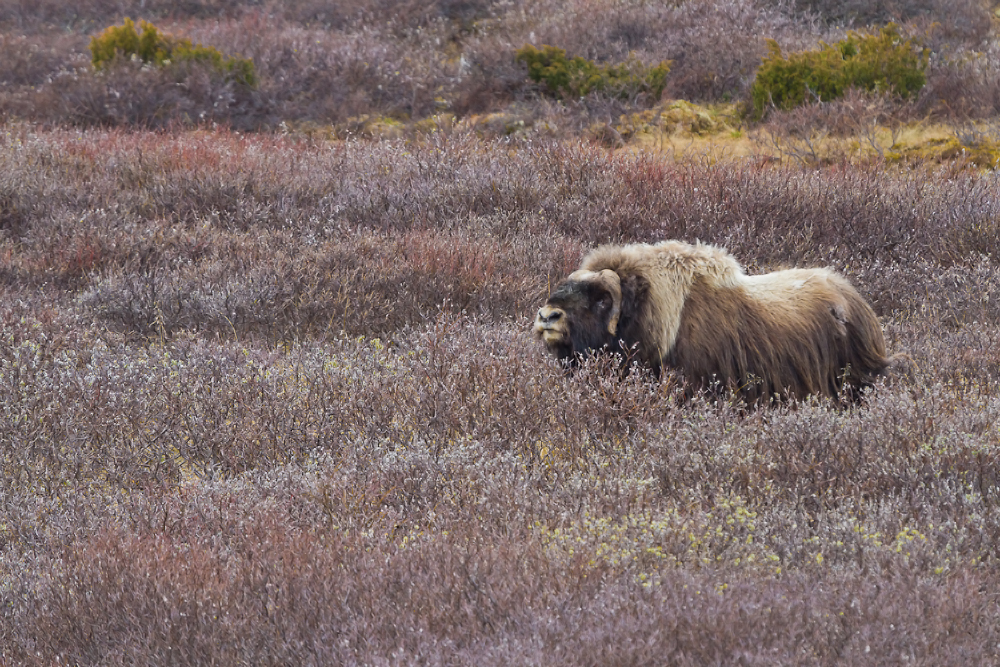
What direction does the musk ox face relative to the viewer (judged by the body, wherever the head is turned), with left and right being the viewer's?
facing to the left of the viewer

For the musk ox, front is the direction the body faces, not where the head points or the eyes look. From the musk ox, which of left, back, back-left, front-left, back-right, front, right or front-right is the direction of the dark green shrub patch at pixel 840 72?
right

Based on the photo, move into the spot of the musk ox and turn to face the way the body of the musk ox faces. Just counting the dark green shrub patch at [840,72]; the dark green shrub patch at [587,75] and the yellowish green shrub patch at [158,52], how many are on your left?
0

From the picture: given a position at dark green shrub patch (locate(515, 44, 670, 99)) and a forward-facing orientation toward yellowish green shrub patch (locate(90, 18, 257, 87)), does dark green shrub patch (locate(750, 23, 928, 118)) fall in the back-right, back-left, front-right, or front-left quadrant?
back-left

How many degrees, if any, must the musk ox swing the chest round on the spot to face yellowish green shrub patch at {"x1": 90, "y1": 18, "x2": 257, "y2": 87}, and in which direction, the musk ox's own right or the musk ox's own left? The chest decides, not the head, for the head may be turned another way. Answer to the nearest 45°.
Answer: approximately 45° to the musk ox's own right

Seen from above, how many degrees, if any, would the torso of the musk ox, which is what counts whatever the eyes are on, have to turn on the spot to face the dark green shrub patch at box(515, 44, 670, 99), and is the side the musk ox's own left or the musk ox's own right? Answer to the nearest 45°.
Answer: approximately 90° to the musk ox's own right

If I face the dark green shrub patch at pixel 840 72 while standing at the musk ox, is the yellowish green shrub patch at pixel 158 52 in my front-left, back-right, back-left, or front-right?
front-left

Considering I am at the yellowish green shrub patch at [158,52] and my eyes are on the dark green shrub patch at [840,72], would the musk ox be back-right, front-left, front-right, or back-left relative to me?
front-right

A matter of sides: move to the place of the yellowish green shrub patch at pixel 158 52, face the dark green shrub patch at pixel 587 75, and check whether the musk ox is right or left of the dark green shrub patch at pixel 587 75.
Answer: right
